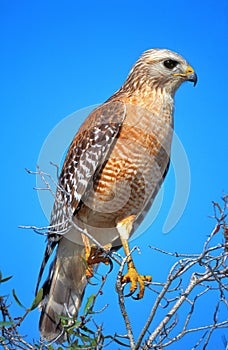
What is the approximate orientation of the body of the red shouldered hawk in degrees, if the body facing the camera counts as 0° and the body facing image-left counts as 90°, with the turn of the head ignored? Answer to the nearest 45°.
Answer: approximately 315°
